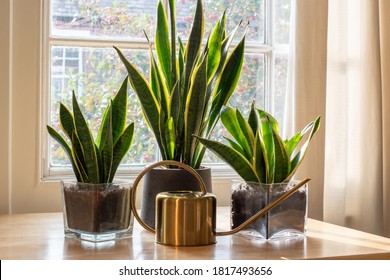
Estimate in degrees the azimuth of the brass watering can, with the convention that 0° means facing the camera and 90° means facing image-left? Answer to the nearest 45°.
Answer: approximately 270°

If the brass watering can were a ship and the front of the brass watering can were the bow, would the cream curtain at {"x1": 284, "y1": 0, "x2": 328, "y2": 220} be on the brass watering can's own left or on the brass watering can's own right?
on the brass watering can's own left

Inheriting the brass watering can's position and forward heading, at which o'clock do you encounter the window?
The window is roughly at 8 o'clock from the brass watering can.

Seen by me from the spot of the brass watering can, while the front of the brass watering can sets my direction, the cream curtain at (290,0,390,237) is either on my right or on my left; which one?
on my left
